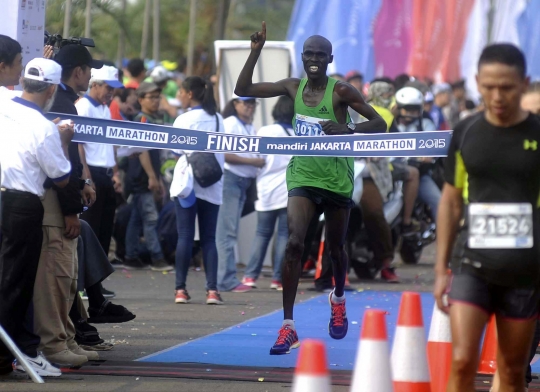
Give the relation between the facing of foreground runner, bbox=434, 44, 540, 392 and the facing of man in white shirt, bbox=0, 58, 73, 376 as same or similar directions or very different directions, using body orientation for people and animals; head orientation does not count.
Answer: very different directions

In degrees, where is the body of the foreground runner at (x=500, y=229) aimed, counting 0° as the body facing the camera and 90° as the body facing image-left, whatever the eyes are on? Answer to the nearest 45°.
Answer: approximately 0°

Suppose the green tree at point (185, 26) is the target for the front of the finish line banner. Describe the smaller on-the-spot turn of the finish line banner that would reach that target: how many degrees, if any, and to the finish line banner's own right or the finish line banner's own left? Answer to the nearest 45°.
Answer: approximately 180°

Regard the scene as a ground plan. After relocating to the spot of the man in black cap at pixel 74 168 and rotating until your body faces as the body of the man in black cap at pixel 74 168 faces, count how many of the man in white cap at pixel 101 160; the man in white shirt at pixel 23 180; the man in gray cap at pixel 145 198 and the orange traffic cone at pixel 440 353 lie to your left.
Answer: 2

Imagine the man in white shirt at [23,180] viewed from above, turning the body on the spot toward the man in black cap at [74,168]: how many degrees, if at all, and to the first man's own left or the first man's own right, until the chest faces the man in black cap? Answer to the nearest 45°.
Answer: approximately 45° to the first man's own left

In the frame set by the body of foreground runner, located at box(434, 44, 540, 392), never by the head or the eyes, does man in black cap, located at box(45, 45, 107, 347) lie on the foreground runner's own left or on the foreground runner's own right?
on the foreground runner's own right

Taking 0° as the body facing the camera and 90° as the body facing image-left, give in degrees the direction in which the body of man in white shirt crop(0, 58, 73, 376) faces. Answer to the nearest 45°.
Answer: approximately 225°

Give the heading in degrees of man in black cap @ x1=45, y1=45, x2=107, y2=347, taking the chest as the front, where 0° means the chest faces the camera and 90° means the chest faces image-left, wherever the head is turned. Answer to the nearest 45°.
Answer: approximately 270°
